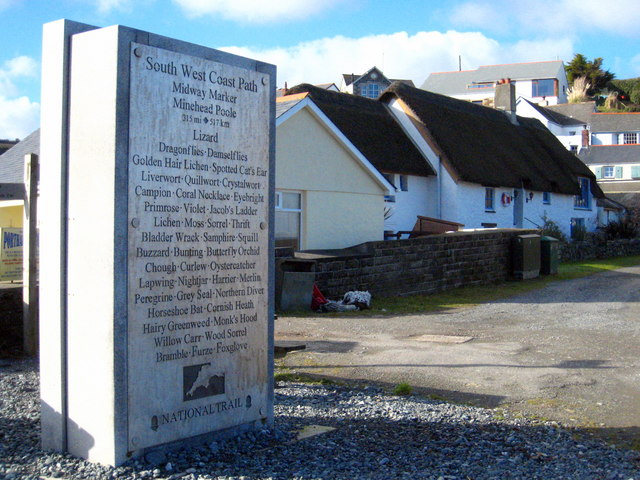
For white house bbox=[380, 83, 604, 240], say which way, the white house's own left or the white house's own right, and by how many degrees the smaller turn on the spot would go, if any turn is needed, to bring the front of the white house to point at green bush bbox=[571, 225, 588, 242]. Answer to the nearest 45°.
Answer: approximately 90° to the white house's own left

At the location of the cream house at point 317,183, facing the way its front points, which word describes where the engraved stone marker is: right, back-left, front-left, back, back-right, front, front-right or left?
front-right

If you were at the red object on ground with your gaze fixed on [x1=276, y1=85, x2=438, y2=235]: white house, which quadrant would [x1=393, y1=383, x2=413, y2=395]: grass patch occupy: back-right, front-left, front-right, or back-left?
back-right

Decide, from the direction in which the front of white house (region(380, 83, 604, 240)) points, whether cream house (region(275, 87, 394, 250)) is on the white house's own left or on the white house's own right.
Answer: on the white house's own right

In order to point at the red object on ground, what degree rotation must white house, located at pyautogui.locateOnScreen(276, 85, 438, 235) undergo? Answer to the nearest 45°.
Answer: approximately 45° to its right

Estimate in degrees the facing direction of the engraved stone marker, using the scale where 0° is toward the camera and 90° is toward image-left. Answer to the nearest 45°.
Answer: approximately 315°

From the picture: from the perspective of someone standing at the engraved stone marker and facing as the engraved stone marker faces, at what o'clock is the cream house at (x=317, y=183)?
The cream house is roughly at 8 o'clock from the engraved stone marker.

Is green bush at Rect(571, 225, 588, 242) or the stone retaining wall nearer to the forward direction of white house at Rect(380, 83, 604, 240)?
the stone retaining wall
